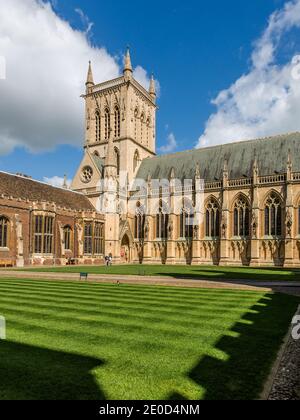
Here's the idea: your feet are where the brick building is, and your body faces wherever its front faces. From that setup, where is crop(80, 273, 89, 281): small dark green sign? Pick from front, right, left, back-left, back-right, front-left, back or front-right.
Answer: front-right

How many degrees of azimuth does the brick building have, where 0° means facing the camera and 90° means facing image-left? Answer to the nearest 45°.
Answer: approximately 315°
